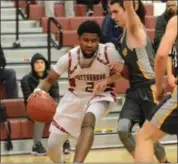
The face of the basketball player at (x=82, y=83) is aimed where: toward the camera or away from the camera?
toward the camera

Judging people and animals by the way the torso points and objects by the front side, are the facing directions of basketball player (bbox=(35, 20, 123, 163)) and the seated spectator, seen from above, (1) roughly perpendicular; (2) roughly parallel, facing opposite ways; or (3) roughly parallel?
roughly parallel

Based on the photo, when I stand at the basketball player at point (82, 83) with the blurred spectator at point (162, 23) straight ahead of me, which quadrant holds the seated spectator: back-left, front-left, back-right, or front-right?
front-left

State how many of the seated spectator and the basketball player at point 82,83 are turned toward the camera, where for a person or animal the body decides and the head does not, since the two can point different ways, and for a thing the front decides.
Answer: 2

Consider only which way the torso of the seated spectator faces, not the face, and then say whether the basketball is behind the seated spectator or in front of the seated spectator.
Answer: in front

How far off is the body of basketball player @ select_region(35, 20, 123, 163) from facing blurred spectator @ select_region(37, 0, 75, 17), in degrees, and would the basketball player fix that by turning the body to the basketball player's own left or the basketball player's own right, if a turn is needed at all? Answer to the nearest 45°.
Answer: approximately 180°

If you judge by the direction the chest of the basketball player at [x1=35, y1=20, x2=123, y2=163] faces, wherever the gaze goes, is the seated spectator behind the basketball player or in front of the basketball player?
behind

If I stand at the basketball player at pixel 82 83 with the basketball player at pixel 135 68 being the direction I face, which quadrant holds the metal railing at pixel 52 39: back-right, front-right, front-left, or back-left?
back-left

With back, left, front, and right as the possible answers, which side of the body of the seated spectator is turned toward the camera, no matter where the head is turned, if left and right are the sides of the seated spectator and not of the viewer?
front

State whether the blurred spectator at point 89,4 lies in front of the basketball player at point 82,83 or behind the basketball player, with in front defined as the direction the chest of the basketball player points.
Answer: behind

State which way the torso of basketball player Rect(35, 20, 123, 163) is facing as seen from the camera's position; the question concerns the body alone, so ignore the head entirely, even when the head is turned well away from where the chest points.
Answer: toward the camera

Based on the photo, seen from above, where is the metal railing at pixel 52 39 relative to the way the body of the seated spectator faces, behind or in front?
behind
